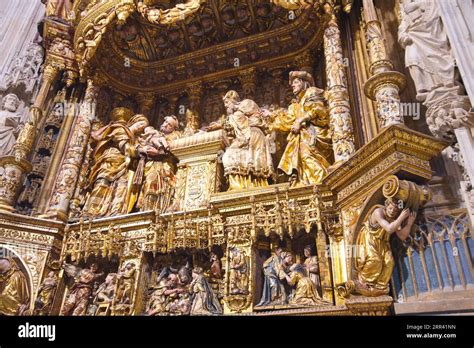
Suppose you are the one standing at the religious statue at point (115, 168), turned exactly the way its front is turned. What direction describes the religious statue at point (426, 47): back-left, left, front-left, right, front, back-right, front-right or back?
front

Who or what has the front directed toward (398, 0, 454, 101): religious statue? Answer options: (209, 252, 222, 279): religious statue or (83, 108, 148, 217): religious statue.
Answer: (83, 108, 148, 217): religious statue

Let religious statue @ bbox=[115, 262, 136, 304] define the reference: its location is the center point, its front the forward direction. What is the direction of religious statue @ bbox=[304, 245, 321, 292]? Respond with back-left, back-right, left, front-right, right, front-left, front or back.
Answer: left

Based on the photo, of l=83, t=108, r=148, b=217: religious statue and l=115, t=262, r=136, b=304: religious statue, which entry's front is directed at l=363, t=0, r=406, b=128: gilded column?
l=83, t=108, r=148, b=217: religious statue

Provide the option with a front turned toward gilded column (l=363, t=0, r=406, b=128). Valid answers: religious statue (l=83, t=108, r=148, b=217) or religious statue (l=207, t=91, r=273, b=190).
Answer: religious statue (l=83, t=108, r=148, b=217)

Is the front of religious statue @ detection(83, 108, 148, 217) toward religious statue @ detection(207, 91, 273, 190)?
yes

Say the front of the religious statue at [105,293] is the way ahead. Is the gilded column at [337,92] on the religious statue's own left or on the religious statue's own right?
on the religious statue's own left

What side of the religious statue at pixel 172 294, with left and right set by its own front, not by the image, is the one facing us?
front

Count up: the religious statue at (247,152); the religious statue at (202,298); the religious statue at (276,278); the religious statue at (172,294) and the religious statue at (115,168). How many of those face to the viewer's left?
2

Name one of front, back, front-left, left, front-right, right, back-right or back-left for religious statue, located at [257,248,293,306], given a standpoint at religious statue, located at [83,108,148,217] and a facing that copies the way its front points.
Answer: front

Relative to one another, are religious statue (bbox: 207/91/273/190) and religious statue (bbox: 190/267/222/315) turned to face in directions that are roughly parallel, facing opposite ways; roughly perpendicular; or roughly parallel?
roughly parallel

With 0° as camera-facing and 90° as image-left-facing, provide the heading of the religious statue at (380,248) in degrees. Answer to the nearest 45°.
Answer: approximately 315°

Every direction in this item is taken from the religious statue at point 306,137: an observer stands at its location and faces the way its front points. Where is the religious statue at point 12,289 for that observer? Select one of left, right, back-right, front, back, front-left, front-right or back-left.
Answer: front-right
